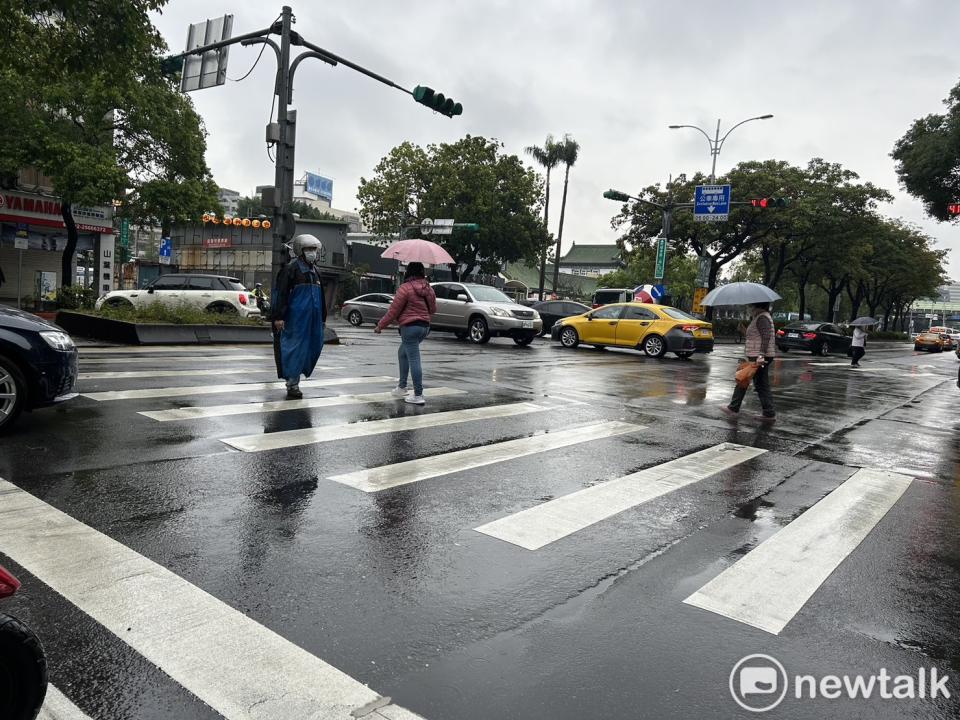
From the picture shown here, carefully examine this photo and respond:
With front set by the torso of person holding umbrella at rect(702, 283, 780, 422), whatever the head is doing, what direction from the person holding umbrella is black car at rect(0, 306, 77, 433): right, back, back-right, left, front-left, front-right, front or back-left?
front-left

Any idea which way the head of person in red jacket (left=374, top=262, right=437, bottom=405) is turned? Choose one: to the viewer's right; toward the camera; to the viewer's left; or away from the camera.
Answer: away from the camera

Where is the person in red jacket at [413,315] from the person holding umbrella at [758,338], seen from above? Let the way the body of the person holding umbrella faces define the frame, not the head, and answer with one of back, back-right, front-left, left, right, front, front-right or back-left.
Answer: front-left

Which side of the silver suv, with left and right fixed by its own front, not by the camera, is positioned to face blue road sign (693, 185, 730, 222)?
left

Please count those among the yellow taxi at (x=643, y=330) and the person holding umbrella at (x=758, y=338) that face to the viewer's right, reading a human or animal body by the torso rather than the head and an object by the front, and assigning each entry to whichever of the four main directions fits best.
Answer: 0

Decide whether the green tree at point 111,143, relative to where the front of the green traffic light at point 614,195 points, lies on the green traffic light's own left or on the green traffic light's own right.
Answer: on the green traffic light's own right

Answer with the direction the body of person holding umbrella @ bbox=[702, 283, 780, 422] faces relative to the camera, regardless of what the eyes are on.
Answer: to the viewer's left

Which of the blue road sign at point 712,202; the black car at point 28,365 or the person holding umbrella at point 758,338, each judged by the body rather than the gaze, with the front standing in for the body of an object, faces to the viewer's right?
the black car

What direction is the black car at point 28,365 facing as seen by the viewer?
to the viewer's right

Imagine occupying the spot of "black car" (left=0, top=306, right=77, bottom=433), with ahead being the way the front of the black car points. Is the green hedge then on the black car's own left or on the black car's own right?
on the black car's own left

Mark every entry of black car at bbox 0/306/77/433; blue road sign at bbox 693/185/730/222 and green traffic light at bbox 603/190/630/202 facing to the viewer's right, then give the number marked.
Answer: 1

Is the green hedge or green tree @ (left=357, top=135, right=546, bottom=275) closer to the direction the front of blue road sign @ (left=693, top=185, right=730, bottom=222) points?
the green hedge
